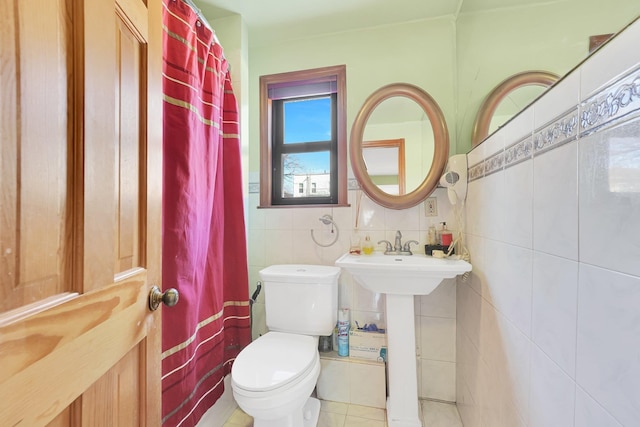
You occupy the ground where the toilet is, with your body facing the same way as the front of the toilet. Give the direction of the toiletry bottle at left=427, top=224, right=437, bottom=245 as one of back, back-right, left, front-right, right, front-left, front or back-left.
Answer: back-left

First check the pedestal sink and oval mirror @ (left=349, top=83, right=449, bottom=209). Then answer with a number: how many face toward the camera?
2

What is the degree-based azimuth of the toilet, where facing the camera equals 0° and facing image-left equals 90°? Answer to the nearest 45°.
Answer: approximately 45°

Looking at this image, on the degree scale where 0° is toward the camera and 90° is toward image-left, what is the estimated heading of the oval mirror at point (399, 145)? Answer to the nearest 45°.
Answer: approximately 0°

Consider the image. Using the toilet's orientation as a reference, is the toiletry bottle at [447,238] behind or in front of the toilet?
behind
